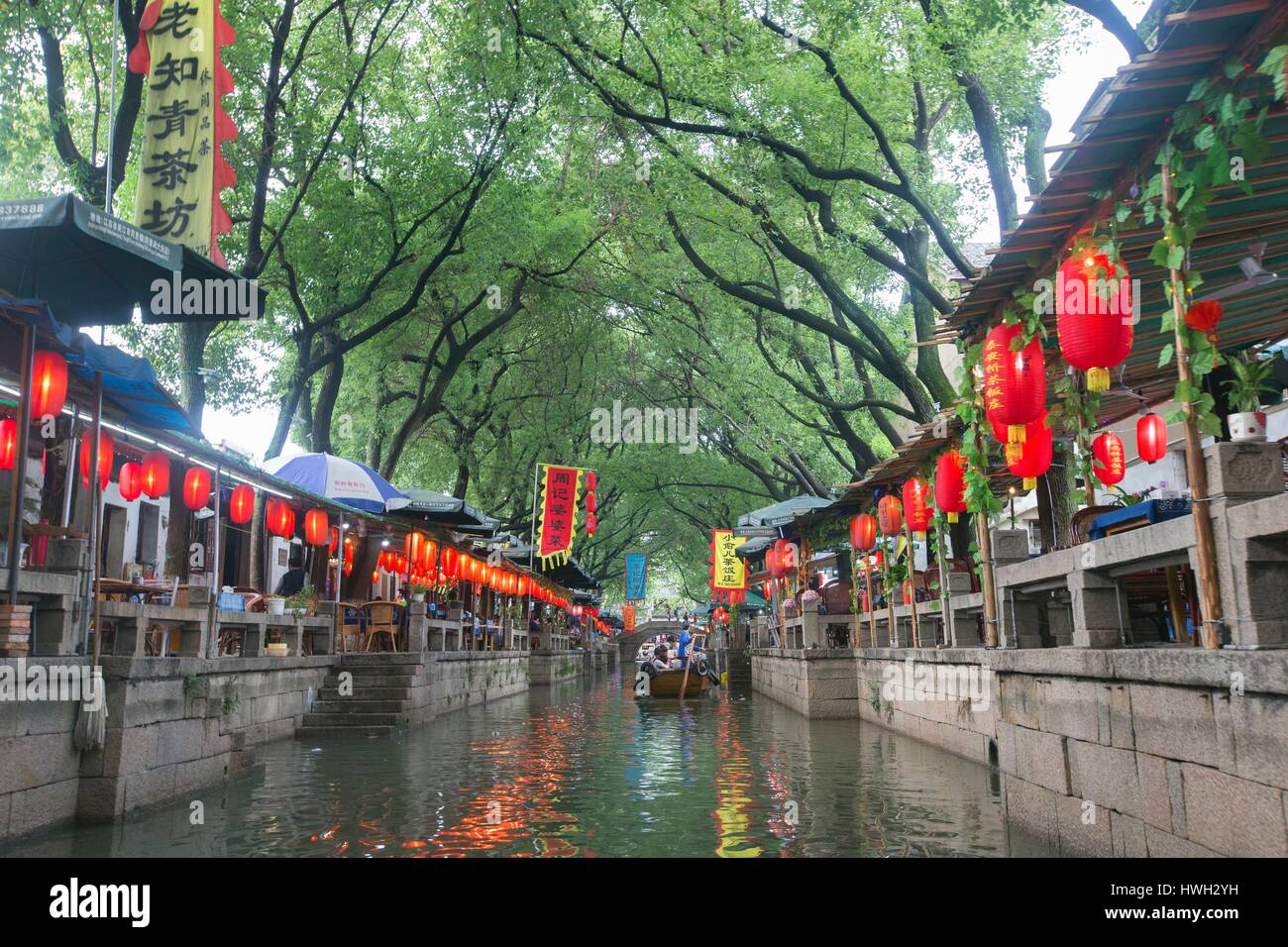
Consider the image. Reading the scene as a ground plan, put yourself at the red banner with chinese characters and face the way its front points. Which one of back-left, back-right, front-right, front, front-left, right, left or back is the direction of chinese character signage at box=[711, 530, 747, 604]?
back-left

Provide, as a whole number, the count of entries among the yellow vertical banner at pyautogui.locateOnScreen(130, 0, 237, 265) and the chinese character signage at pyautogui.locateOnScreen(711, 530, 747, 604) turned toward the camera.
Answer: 2

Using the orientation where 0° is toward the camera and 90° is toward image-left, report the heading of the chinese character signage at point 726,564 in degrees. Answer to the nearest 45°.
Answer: approximately 0°

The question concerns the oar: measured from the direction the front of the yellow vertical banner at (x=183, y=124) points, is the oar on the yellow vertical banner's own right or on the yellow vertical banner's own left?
on the yellow vertical banner's own left

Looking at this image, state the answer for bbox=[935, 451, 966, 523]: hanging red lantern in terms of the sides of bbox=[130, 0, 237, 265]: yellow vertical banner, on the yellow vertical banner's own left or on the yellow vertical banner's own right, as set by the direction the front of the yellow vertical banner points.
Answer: on the yellow vertical banner's own left

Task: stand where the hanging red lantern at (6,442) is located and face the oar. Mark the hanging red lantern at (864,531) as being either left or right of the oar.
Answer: right
